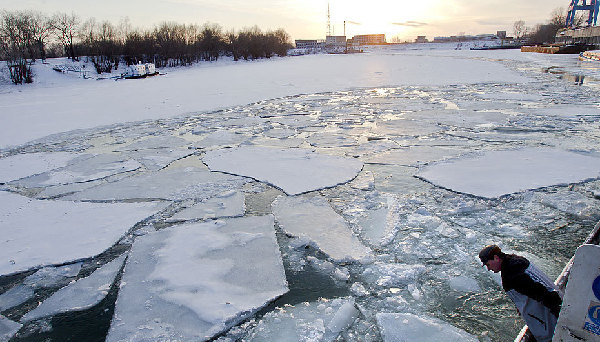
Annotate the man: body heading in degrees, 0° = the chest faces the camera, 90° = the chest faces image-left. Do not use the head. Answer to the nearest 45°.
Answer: approximately 90°

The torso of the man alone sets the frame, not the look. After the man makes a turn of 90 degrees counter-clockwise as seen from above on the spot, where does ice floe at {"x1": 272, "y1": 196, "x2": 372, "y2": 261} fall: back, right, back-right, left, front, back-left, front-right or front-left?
back-right

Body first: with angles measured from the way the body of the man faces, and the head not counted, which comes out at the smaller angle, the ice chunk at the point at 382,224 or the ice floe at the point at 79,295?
the ice floe

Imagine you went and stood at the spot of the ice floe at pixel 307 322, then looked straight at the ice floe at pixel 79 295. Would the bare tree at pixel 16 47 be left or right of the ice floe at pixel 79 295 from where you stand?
right

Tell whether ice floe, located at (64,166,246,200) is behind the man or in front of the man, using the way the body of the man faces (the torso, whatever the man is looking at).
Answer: in front

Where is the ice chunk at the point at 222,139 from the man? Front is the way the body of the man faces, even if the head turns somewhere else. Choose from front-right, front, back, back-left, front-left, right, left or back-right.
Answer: front-right

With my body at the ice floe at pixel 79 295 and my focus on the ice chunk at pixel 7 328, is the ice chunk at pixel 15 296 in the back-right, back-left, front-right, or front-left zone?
front-right

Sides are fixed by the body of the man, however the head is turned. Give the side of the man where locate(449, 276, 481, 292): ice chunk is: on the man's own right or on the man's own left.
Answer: on the man's own right

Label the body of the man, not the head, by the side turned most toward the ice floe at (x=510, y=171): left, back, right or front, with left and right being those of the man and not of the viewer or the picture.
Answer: right

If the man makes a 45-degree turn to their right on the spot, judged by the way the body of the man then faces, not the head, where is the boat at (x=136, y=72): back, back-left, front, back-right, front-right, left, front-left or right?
front
